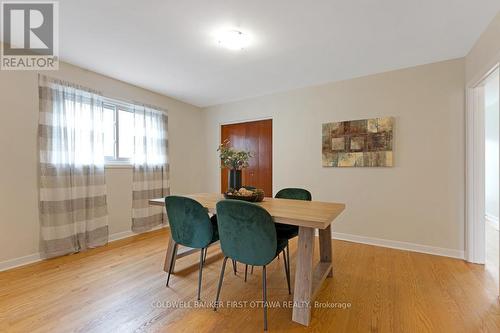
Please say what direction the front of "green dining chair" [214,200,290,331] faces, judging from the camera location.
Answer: facing away from the viewer and to the right of the viewer

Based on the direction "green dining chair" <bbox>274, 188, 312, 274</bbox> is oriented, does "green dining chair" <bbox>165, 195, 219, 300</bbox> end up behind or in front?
in front

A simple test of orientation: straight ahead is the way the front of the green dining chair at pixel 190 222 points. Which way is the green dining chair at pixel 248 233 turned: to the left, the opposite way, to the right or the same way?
the same way

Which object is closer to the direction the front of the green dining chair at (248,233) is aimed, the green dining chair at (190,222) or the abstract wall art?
the abstract wall art

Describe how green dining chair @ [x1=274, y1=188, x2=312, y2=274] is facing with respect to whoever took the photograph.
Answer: facing the viewer and to the left of the viewer

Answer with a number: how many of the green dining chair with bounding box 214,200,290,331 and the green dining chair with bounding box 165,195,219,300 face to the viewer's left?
0

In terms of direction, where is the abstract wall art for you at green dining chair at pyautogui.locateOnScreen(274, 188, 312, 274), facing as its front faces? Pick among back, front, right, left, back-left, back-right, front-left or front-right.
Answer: back

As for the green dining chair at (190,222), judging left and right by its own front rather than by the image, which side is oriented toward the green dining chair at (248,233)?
right

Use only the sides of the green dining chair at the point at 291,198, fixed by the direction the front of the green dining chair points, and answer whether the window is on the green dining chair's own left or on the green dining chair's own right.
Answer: on the green dining chair's own right

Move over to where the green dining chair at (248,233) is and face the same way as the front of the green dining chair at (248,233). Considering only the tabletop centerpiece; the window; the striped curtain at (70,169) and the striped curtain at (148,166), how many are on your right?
0

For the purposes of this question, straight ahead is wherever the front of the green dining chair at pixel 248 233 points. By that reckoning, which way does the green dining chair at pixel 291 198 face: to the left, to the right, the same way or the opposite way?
the opposite way

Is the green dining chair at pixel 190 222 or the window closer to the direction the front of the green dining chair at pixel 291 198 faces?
the green dining chair

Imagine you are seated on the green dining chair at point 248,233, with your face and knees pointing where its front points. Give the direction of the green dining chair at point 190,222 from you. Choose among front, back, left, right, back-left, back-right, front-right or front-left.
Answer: left

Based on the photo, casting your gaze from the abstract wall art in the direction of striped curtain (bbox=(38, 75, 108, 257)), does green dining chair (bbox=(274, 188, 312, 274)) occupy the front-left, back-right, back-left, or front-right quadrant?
front-left

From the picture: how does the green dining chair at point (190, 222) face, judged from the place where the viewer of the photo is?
facing away from the viewer and to the right of the viewer
